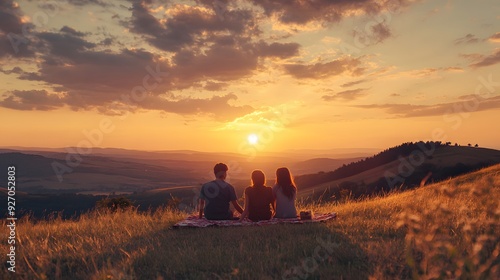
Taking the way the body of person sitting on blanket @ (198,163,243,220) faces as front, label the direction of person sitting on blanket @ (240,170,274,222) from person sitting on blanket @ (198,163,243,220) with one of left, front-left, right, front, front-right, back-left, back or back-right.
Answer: right

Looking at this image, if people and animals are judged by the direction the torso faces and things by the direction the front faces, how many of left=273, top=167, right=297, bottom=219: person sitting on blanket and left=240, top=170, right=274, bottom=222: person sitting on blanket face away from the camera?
2

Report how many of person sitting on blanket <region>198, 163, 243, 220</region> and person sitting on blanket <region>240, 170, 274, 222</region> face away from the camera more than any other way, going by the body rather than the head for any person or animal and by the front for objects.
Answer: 2

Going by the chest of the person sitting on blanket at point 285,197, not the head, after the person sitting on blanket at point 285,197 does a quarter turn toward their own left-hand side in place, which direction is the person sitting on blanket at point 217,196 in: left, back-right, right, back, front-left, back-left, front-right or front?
front

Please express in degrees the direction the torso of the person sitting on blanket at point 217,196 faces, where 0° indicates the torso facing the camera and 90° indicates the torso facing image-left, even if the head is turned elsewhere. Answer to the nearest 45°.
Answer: approximately 180°

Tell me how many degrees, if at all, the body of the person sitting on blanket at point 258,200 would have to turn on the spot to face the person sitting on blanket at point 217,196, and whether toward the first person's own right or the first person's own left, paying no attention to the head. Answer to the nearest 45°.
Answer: approximately 90° to the first person's own left

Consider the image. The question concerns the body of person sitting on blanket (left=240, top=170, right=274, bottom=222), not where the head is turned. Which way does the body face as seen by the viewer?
away from the camera

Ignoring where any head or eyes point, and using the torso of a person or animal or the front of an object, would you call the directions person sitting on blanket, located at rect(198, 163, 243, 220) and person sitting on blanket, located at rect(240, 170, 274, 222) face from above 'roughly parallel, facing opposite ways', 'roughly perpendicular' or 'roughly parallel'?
roughly parallel

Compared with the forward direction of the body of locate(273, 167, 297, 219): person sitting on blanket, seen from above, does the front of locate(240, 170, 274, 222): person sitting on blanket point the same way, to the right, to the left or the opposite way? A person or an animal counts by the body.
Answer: the same way

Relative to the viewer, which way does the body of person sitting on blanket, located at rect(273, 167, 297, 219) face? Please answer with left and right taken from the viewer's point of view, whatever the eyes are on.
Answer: facing away from the viewer

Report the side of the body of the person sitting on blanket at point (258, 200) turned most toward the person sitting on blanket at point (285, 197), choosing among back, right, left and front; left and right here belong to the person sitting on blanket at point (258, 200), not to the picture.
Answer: right

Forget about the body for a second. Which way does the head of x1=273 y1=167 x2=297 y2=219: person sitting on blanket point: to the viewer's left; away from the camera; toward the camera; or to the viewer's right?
away from the camera
